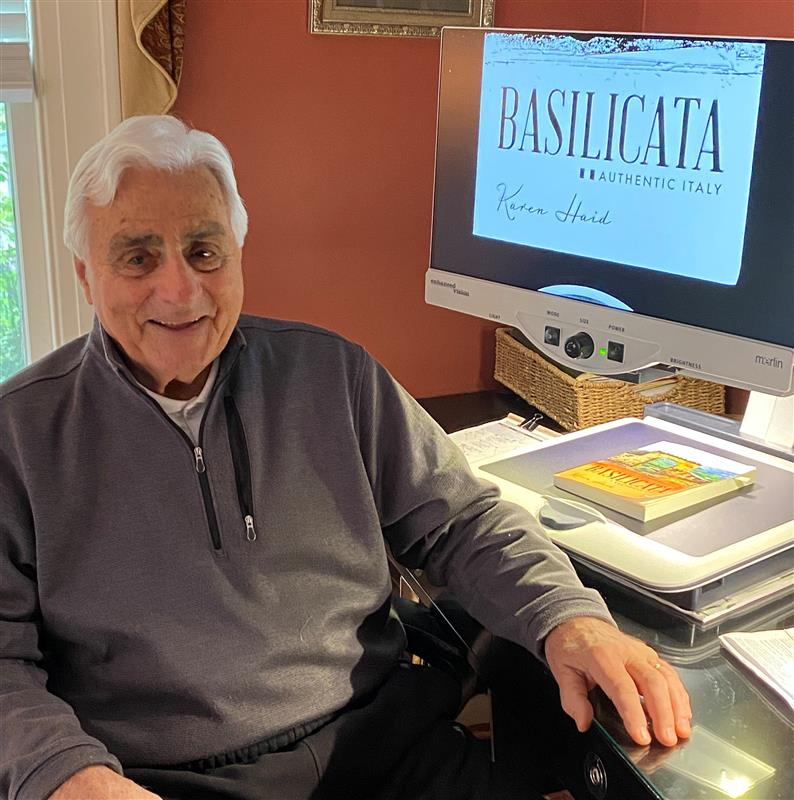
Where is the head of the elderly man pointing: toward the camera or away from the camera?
toward the camera

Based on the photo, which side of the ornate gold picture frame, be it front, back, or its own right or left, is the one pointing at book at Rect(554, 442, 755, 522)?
front

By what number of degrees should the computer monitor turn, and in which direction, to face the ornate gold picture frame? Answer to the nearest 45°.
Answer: approximately 90° to its right

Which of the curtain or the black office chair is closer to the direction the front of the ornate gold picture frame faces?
the black office chair

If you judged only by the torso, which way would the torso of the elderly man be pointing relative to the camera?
toward the camera

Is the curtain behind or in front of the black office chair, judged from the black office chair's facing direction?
behind

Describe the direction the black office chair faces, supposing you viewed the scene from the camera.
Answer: facing the viewer and to the right of the viewer

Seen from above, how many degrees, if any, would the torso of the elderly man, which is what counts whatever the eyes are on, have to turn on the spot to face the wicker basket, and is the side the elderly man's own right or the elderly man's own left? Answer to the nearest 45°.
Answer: approximately 135° to the elderly man's own left

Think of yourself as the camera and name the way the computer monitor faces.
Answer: facing the viewer and to the left of the viewer

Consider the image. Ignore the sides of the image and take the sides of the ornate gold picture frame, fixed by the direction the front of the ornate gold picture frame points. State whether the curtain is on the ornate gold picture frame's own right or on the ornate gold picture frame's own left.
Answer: on the ornate gold picture frame's own right

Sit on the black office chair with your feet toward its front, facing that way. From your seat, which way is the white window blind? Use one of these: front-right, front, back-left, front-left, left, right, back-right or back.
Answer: back

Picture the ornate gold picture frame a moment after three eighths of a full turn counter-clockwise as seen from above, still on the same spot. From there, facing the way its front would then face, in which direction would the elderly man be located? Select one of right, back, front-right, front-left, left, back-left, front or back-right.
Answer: back-right

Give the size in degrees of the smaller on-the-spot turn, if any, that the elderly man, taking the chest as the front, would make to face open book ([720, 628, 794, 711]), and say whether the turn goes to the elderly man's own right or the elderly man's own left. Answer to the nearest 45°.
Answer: approximately 90° to the elderly man's own left

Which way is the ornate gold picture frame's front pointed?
toward the camera

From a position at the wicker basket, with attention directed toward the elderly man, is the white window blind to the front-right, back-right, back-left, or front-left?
front-right
